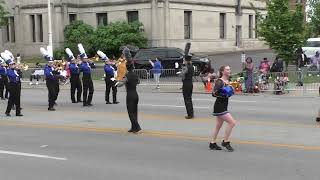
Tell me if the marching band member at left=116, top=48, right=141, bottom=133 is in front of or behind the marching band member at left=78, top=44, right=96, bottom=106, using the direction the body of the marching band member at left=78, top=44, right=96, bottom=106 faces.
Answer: in front

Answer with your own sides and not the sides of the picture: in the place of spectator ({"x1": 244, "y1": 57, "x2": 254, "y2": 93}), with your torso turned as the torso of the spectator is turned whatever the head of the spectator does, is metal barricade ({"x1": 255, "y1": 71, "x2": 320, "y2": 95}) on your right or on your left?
on your left

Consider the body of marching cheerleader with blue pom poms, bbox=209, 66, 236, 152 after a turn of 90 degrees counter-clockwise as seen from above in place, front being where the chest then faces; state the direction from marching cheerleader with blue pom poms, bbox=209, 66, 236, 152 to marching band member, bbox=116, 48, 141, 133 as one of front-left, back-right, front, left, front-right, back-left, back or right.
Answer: front-left

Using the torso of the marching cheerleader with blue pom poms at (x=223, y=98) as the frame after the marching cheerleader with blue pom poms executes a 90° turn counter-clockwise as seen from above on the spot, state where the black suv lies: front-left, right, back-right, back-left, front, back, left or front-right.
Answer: front

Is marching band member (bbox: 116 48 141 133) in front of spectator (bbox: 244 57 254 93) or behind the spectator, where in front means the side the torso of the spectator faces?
in front

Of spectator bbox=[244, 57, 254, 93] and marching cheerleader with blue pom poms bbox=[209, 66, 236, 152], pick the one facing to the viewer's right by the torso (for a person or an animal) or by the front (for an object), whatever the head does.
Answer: the marching cheerleader with blue pom poms

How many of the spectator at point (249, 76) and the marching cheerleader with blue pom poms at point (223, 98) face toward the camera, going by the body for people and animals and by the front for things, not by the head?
1

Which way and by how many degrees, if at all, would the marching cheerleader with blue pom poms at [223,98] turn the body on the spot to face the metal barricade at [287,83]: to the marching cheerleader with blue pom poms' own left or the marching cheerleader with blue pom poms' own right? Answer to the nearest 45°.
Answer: approximately 90° to the marching cheerleader with blue pom poms' own left

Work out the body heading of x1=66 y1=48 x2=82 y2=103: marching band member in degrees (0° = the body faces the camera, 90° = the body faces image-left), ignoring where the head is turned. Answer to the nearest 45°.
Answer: approximately 315°

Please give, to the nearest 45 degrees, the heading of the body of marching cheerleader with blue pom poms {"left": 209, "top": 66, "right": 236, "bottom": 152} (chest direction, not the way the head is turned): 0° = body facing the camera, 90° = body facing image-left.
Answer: approximately 270°

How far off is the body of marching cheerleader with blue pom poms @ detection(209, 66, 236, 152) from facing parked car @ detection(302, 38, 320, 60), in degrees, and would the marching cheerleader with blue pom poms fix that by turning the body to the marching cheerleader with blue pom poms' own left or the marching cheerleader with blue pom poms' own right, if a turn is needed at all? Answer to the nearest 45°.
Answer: approximately 90° to the marching cheerleader with blue pom poms' own left
